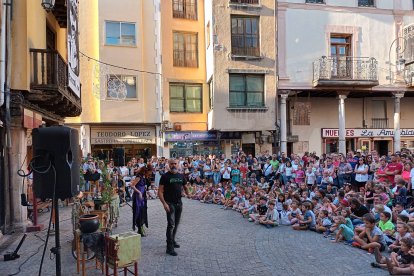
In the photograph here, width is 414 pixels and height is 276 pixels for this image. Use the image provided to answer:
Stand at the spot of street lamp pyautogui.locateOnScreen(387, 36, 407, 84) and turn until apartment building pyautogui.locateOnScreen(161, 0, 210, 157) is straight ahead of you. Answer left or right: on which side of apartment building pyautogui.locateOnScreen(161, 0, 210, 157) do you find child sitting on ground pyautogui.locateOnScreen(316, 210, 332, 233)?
left

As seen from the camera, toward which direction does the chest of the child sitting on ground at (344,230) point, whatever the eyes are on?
to the viewer's left

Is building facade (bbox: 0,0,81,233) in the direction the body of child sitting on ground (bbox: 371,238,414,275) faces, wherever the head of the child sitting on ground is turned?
yes

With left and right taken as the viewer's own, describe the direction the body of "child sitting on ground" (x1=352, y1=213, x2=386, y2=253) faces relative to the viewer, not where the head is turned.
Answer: facing to the left of the viewer

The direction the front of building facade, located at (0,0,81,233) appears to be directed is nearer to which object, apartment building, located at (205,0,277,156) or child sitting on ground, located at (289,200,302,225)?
the child sitting on ground

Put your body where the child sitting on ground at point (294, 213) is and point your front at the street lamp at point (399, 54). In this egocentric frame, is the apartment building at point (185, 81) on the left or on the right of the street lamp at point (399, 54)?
left

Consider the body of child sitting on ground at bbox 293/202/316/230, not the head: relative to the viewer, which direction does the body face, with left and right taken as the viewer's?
facing to the left of the viewer

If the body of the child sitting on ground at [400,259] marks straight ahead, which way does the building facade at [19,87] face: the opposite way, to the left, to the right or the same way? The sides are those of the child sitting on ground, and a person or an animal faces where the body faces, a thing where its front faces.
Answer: the opposite way

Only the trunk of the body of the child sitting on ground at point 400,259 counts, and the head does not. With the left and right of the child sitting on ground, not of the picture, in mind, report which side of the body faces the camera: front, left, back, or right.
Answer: left

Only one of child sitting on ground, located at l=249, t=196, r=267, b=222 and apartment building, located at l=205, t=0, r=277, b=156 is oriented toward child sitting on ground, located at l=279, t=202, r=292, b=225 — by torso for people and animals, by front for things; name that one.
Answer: the apartment building

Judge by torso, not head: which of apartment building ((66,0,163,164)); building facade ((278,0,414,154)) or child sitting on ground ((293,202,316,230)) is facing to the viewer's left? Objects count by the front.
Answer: the child sitting on ground
